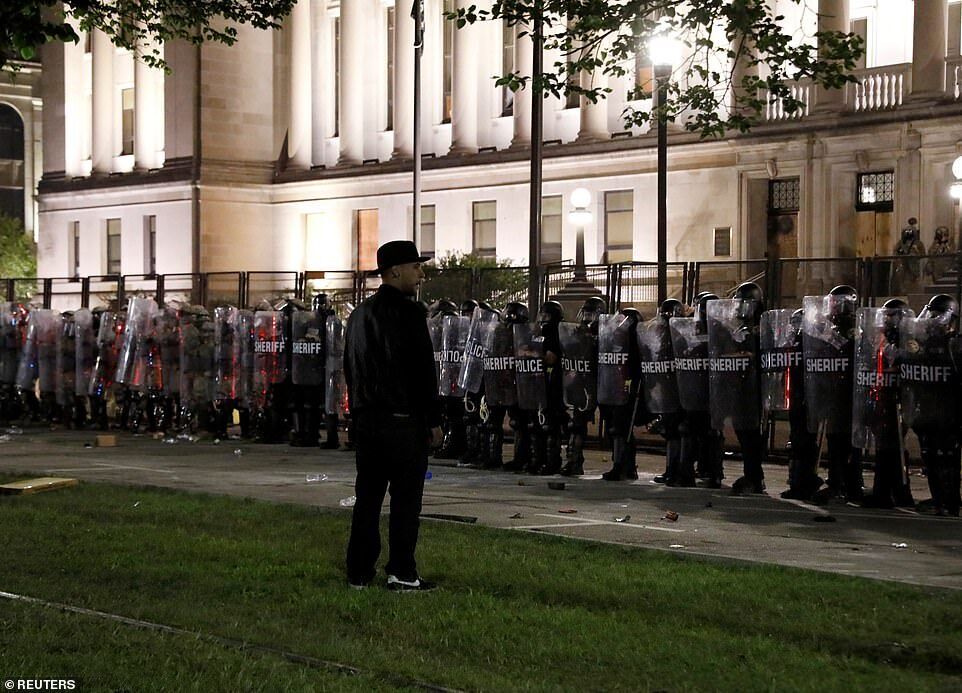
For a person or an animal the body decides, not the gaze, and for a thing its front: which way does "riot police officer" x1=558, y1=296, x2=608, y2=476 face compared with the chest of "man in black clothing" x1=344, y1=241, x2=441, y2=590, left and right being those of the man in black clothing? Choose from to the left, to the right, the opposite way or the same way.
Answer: the opposite way

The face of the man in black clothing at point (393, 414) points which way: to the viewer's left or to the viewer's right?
to the viewer's right

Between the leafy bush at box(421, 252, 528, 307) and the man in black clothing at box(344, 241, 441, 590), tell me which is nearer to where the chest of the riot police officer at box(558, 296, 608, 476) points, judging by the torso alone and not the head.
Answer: the man in black clothing

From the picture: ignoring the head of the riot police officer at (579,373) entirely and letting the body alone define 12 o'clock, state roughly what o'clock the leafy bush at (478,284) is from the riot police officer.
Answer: The leafy bush is roughly at 4 o'clock from the riot police officer.

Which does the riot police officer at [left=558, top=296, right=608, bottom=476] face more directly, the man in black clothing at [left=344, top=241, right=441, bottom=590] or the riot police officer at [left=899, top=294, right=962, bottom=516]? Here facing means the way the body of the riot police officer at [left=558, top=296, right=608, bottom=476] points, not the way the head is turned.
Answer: the man in black clothing

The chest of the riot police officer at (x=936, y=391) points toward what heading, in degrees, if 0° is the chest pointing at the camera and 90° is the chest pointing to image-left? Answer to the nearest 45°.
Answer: approximately 45°

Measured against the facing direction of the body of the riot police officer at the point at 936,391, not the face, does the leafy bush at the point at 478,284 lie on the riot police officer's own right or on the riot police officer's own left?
on the riot police officer's own right

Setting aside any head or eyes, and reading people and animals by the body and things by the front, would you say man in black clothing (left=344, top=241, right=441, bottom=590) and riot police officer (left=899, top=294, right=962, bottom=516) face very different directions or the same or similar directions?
very different directions

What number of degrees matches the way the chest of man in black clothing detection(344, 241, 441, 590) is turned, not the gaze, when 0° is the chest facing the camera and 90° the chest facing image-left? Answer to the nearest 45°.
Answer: approximately 225°

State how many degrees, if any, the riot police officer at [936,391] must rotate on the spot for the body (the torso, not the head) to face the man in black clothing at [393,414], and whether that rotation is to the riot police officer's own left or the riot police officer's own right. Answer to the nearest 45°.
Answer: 0° — they already face them

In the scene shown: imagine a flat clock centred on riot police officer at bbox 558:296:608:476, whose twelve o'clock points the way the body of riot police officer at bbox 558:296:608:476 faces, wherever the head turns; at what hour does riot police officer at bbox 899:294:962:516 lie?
riot police officer at bbox 899:294:962:516 is roughly at 9 o'clock from riot police officer at bbox 558:296:608:476.

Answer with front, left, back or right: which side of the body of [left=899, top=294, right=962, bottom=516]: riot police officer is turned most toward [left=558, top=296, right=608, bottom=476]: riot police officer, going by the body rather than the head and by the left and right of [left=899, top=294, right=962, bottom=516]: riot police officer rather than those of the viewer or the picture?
right

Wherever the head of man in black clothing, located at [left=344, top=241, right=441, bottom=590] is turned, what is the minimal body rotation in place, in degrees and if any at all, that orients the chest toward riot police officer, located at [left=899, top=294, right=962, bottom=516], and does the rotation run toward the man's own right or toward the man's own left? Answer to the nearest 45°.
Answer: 0° — they already face them
